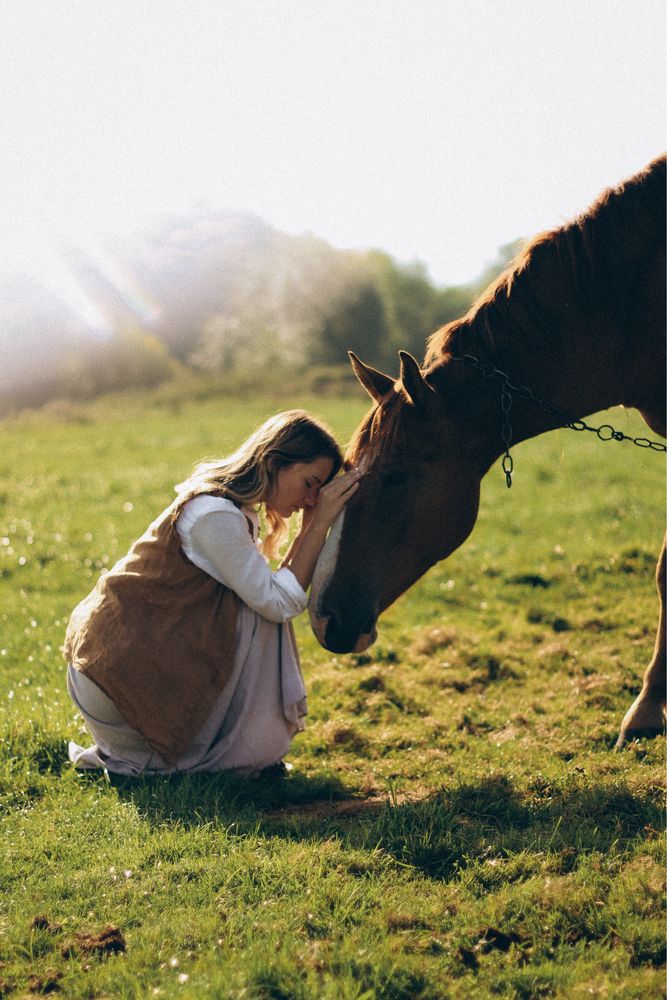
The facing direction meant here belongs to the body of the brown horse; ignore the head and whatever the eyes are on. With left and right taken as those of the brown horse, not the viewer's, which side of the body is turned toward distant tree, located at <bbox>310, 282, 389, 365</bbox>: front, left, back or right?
right

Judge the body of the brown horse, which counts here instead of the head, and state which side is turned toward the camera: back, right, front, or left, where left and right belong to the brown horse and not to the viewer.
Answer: left

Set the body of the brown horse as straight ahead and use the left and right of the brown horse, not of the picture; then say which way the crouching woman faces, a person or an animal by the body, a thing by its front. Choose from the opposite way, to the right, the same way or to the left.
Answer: the opposite way

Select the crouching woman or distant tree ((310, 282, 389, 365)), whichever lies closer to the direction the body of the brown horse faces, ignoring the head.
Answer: the crouching woman

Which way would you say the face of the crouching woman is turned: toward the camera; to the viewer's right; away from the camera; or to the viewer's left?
to the viewer's right

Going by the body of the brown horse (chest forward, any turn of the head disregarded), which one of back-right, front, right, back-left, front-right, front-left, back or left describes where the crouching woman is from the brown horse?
front

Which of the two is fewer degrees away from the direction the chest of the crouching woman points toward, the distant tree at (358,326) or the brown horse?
the brown horse

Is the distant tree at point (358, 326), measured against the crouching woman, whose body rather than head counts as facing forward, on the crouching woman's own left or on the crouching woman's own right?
on the crouching woman's own left

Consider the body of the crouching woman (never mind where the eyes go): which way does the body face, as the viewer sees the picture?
to the viewer's right

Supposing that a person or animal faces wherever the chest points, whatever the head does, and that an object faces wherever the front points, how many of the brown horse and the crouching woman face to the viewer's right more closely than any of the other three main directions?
1
